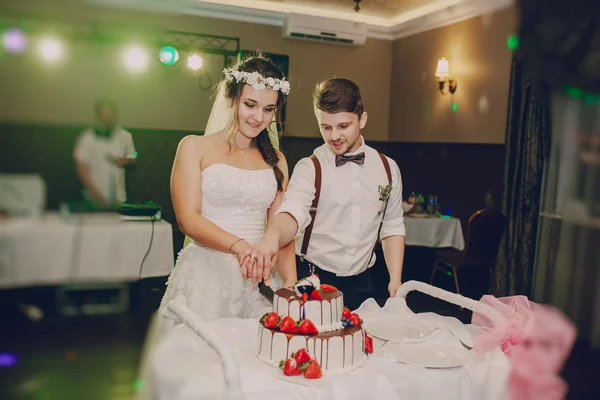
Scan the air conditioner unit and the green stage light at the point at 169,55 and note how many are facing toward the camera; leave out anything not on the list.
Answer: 2

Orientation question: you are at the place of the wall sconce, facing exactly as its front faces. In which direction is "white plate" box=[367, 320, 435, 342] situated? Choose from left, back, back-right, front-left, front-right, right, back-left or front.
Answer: front-left

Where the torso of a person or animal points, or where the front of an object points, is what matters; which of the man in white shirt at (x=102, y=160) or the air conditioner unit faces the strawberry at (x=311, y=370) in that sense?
the air conditioner unit

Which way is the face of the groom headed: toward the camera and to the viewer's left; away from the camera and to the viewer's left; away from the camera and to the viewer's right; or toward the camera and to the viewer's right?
toward the camera and to the viewer's left

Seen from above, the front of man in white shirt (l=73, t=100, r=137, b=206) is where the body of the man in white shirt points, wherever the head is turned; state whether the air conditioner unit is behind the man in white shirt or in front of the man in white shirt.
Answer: behind

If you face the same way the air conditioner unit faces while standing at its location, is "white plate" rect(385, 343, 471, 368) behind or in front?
in front

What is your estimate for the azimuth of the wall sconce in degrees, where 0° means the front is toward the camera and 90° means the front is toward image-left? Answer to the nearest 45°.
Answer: approximately 45°
